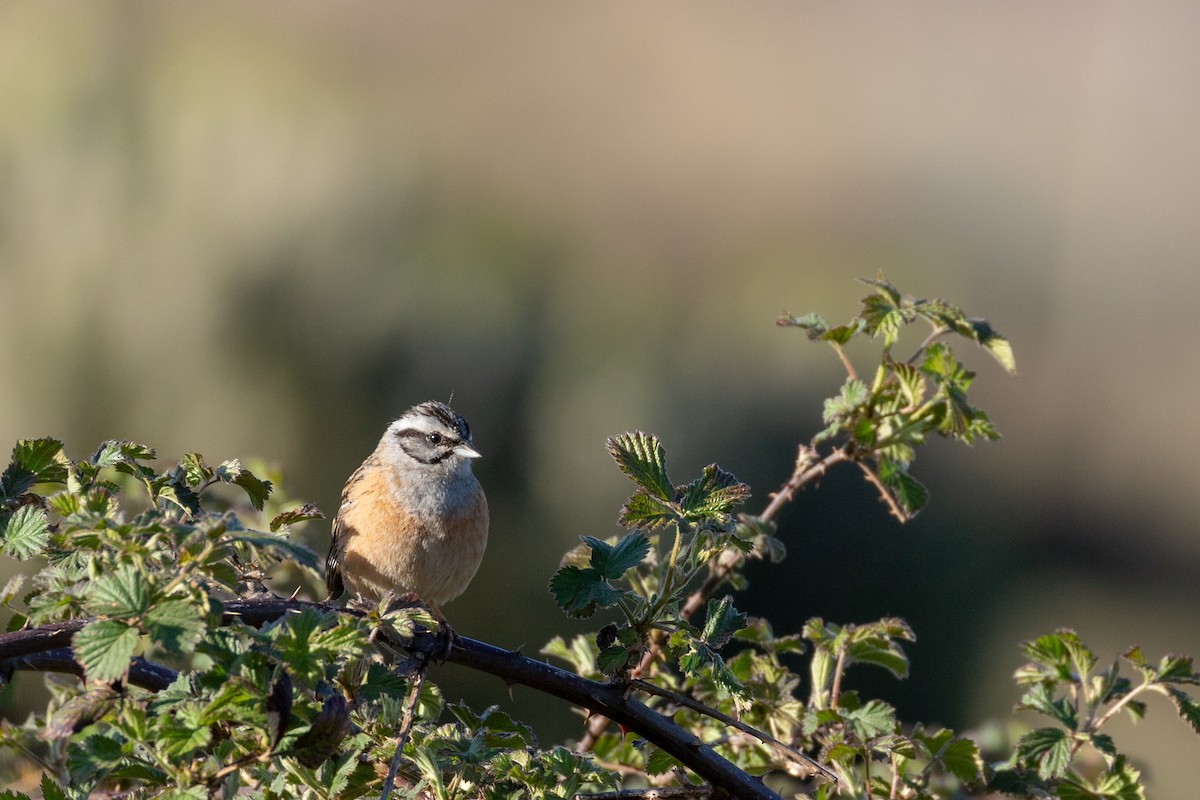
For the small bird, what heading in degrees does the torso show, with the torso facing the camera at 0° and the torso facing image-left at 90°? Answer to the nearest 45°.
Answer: approximately 315°
